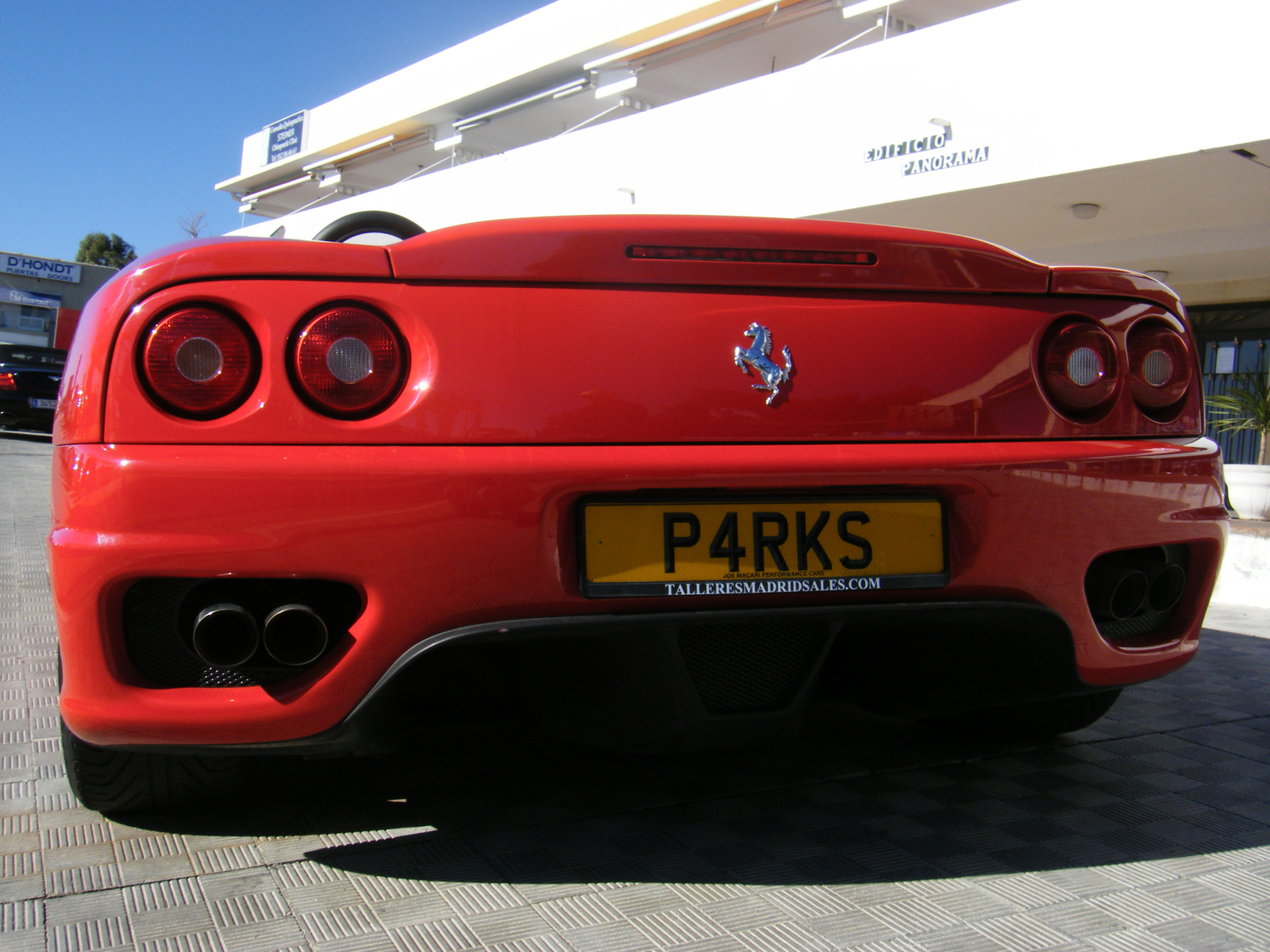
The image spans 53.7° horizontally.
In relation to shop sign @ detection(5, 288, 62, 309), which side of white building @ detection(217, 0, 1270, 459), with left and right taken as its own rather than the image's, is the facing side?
right

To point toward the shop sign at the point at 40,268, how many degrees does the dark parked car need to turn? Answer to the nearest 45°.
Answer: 0° — it already faces it

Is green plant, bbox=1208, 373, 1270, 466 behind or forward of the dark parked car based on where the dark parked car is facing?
behind

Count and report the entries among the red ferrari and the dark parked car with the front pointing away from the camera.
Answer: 2

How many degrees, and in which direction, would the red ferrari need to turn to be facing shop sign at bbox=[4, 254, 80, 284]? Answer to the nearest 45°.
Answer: approximately 45° to its left

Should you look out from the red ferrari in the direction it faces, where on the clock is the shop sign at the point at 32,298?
The shop sign is roughly at 11 o'clock from the red ferrari.

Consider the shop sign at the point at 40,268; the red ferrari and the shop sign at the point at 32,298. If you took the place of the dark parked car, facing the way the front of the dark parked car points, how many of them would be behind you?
1

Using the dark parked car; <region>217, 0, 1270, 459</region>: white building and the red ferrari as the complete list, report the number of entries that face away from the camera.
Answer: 2

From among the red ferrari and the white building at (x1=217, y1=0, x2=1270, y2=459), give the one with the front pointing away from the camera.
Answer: the red ferrari

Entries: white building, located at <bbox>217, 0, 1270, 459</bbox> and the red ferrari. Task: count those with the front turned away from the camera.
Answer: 1

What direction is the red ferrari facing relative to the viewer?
away from the camera

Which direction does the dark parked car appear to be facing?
away from the camera

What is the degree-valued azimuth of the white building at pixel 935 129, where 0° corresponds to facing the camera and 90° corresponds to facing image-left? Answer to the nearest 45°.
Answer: approximately 45°

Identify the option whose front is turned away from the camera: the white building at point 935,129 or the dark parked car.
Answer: the dark parked car

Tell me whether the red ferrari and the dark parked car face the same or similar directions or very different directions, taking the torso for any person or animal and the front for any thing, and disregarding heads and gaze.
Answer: same or similar directions
